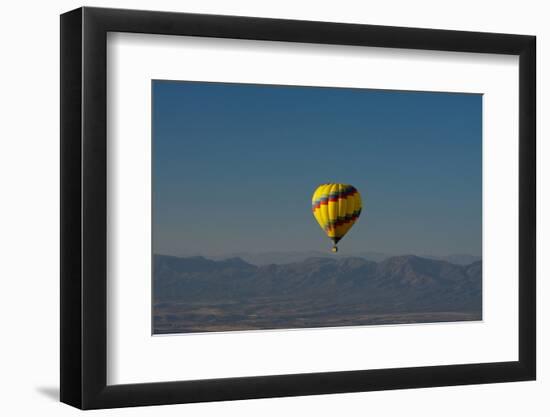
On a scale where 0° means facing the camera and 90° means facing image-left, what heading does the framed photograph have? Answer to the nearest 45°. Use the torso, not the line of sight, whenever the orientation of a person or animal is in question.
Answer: approximately 315°
